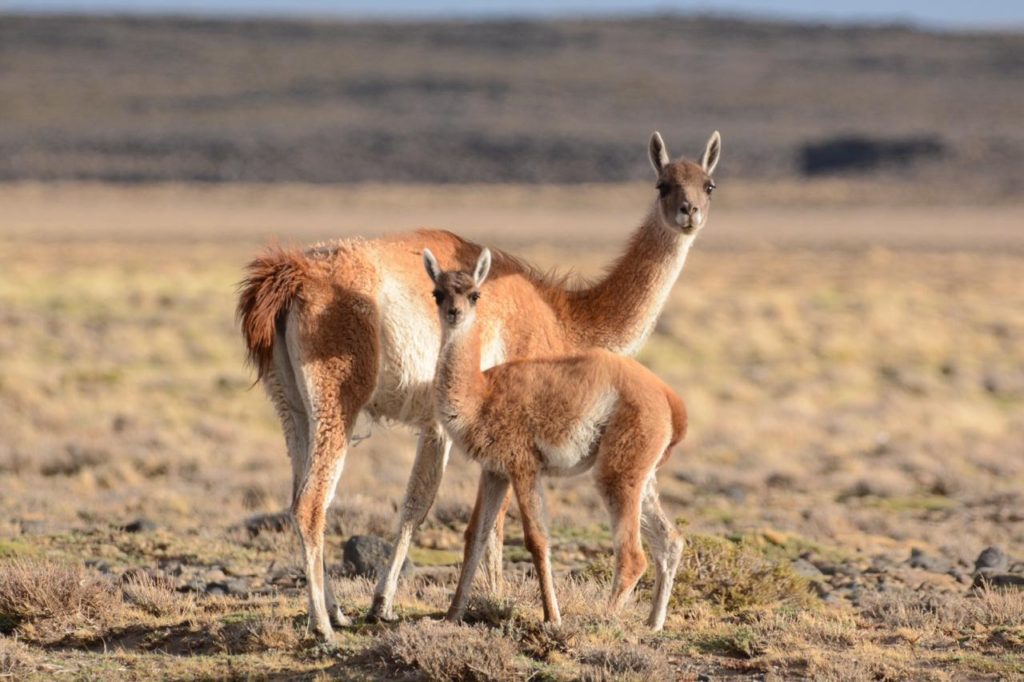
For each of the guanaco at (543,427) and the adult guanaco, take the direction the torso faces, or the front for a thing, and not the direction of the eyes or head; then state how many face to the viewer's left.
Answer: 1

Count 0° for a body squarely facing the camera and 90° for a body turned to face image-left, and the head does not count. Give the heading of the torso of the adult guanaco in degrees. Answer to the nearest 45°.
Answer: approximately 225°

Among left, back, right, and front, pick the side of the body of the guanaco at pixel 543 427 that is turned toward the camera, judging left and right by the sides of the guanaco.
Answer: left

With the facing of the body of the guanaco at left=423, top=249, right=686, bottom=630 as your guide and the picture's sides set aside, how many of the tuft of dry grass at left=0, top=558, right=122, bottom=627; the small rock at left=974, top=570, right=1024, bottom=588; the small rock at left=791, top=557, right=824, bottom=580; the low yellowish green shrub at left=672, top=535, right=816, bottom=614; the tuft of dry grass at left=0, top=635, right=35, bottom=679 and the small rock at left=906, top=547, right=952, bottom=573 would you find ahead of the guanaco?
2

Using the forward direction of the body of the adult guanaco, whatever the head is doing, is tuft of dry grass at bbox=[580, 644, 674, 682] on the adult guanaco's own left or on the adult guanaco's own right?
on the adult guanaco's own right

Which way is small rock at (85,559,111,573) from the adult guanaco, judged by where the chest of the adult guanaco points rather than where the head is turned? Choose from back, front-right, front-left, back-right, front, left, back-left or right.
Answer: left

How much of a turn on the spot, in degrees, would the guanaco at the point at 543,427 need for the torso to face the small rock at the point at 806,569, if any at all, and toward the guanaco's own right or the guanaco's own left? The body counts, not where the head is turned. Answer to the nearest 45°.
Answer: approximately 135° to the guanaco's own right

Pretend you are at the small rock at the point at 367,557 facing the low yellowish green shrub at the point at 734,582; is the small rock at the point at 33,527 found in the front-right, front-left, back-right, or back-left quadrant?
back-left
